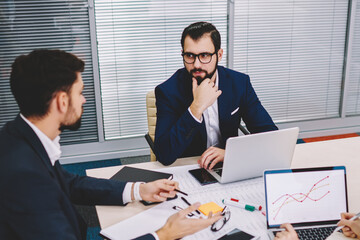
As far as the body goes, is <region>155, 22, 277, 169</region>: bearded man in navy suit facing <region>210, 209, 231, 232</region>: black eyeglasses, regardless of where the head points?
yes

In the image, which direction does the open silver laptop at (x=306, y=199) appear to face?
toward the camera

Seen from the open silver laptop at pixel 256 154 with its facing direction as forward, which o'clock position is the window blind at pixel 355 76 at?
The window blind is roughly at 2 o'clock from the open silver laptop.

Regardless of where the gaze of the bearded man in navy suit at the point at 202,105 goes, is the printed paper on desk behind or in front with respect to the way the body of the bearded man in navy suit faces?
in front

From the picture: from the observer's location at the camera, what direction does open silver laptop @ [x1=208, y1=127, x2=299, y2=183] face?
facing away from the viewer and to the left of the viewer

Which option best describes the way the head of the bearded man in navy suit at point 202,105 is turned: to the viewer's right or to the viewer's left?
to the viewer's left

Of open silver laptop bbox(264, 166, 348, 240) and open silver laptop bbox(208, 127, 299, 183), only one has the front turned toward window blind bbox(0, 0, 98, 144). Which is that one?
open silver laptop bbox(208, 127, 299, 183)

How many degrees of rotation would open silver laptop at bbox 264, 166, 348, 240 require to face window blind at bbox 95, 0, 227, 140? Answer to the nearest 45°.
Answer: approximately 135° to its right

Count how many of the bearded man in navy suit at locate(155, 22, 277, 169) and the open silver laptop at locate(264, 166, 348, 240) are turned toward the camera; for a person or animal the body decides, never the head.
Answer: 2

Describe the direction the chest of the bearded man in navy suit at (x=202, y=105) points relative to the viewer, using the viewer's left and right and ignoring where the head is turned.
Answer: facing the viewer

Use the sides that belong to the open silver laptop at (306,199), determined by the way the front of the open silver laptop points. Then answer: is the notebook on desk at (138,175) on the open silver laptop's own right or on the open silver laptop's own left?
on the open silver laptop's own right

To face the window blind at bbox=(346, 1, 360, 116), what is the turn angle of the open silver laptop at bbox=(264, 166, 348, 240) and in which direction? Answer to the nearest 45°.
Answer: approximately 180°

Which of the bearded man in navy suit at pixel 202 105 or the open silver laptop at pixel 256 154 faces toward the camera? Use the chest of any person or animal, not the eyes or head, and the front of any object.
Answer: the bearded man in navy suit
